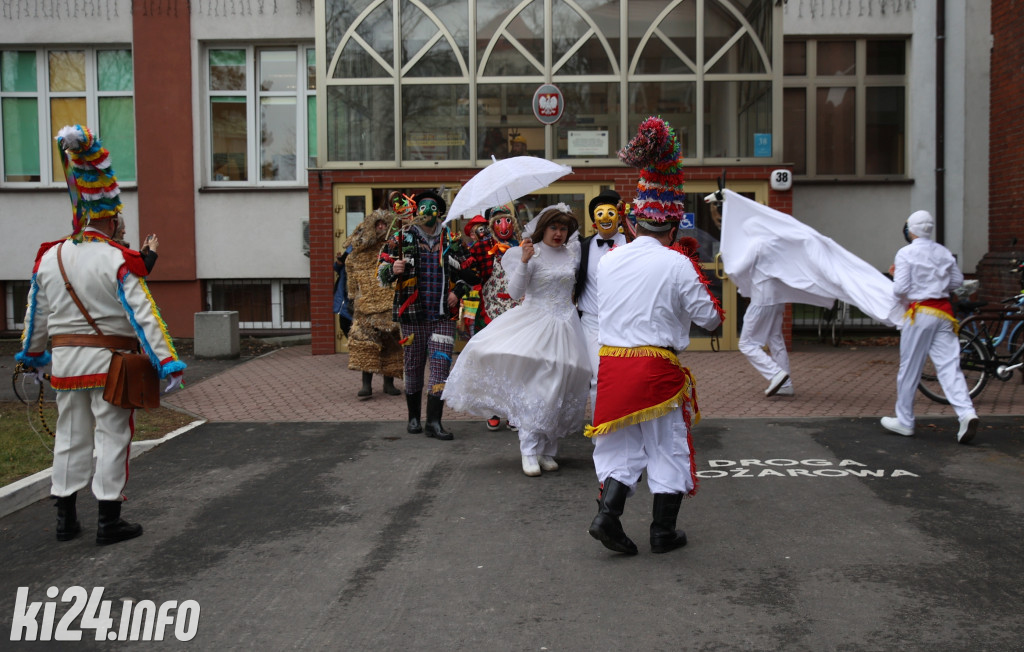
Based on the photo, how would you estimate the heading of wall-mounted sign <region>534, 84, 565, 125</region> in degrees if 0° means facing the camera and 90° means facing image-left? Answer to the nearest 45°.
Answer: approximately 0°

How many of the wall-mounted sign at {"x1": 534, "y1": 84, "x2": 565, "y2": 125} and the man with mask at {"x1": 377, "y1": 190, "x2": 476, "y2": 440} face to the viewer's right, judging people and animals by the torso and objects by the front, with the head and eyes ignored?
0

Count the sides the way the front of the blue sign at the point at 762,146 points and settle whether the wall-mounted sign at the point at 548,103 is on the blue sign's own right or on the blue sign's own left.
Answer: on the blue sign's own right

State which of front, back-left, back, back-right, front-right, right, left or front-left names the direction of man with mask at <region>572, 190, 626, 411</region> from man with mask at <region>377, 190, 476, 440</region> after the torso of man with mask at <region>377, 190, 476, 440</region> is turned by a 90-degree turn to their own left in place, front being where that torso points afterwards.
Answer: front-right

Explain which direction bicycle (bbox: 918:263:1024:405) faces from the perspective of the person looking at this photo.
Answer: facing to the right of the viewer

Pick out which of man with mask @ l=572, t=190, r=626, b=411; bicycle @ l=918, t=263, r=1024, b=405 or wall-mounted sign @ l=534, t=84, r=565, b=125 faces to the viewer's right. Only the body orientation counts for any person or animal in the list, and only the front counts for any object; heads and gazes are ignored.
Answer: the bicycle

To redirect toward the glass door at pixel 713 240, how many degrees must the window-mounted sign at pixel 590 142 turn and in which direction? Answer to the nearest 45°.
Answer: approximately 90° to its left

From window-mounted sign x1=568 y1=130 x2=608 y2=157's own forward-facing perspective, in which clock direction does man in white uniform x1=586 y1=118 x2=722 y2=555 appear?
The man in white uniform is roughly at 12 o'clock from the window-mounted sign.

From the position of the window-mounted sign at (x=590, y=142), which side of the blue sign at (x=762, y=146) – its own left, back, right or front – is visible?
right

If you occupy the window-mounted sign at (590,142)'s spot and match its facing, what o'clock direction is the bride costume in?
The bride costume is roughly at 12 o'clock from the window-mounted sign.

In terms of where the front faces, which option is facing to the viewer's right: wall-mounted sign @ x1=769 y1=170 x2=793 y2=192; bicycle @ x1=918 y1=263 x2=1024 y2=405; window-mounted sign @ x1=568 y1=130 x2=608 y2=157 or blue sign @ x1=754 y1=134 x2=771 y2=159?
the bicycle
